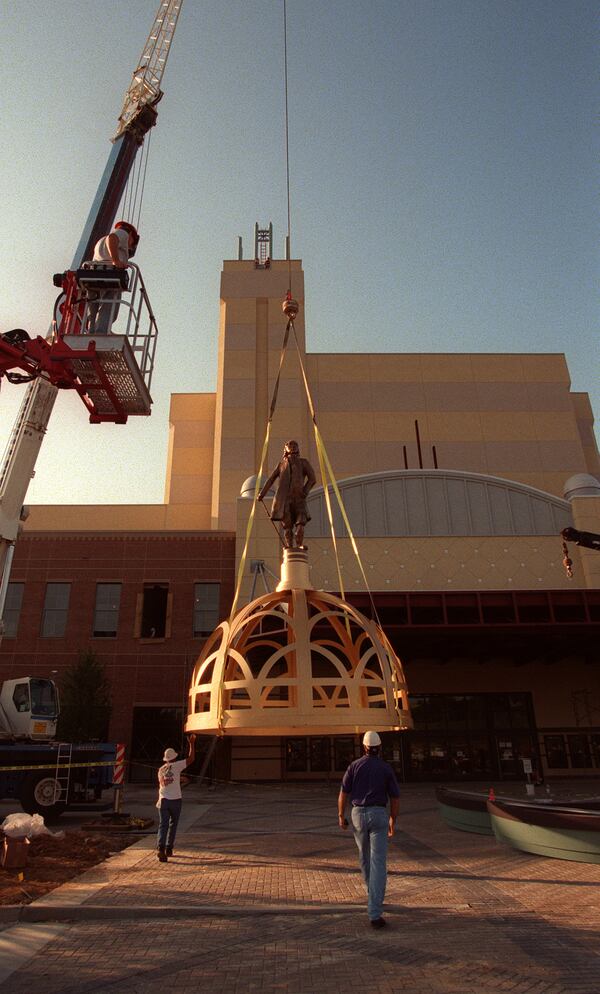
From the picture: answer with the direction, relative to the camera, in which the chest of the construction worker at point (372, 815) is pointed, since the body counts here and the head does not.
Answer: away from the camera

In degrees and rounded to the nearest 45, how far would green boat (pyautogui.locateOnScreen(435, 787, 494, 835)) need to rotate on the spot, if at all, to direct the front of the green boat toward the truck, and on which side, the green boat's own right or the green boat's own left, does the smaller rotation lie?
0° — it already faces it

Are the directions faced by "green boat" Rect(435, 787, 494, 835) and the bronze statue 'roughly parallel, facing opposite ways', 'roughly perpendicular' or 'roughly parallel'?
roughly perpendicular

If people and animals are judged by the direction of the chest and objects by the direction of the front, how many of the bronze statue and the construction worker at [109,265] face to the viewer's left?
0

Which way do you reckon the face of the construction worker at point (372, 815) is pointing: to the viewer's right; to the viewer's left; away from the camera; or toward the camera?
away from the camera

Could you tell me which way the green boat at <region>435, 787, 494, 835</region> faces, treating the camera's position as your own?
facing to the left of the viewer

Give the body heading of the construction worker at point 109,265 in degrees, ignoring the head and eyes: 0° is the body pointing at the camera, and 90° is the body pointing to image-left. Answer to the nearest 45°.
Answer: approximately 270°

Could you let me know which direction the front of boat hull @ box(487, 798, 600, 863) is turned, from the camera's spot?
facing to the left of the viewer
